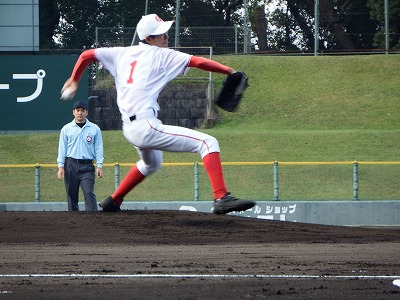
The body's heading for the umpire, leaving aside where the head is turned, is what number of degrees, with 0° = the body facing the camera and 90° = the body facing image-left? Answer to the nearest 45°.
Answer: approximately 0°

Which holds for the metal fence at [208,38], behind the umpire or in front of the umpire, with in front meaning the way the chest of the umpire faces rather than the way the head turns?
behind

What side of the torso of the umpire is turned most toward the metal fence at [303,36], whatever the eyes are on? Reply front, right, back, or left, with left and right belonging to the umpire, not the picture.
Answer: back

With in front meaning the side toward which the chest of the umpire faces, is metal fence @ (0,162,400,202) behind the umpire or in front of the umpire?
behind
